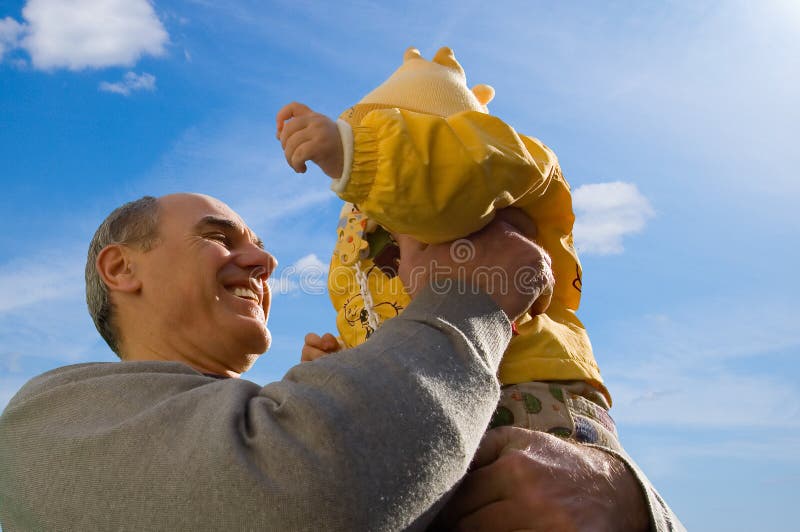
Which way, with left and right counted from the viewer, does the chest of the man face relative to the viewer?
facing to the right of the viewer

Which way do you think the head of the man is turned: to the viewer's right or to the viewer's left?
to the viewer's right

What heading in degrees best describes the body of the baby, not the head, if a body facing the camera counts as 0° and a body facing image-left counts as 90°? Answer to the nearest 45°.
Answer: approximately 90°
